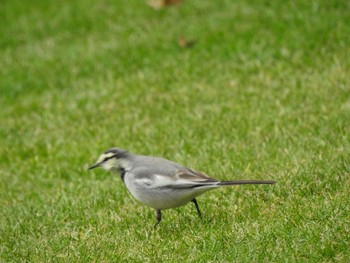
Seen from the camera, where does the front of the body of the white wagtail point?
to the viewer's left
